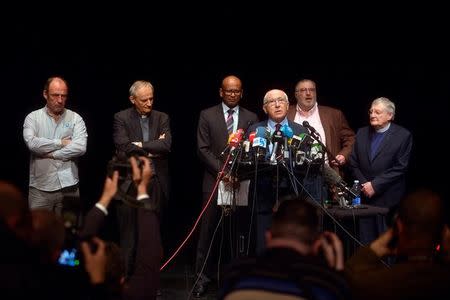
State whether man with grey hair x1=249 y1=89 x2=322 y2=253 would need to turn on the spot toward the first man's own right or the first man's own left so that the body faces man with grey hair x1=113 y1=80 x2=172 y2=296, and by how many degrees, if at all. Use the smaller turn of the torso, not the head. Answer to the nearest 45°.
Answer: approximately 135° to the first man's own right

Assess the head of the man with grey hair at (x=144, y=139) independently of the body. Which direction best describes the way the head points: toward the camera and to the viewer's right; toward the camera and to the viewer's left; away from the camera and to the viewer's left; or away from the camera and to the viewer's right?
toward the camera and to the viewer's right

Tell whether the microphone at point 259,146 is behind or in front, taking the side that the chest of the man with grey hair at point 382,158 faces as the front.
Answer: in front

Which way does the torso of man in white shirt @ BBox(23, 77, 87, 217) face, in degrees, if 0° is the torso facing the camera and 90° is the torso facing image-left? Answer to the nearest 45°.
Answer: approximately 0°

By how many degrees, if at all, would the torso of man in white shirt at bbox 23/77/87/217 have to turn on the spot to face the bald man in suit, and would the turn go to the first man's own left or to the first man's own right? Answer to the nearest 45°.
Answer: approximately 90° to the first man's own left

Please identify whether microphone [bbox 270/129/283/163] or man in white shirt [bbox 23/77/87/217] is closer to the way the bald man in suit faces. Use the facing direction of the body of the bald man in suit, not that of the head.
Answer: the microphone

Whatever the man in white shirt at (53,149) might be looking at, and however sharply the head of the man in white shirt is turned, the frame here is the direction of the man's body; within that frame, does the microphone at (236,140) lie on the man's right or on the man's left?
on the man's left

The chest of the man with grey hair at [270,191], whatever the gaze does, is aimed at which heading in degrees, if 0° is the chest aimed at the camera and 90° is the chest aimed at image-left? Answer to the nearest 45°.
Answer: approximately 0°

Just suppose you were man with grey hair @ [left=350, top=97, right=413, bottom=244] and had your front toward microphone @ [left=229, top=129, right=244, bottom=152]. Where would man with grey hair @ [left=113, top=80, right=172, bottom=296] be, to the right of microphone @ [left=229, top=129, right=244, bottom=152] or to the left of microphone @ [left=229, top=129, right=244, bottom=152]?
right

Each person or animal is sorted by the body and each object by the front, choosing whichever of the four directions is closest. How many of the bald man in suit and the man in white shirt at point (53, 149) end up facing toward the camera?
2

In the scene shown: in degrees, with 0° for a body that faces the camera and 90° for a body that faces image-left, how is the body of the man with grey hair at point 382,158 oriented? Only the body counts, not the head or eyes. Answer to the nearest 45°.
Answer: approximately 45°

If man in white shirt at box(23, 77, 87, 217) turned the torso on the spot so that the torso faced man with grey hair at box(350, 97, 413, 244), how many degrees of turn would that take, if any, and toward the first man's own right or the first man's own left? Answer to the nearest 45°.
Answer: approximately 90° to the first man's own left
